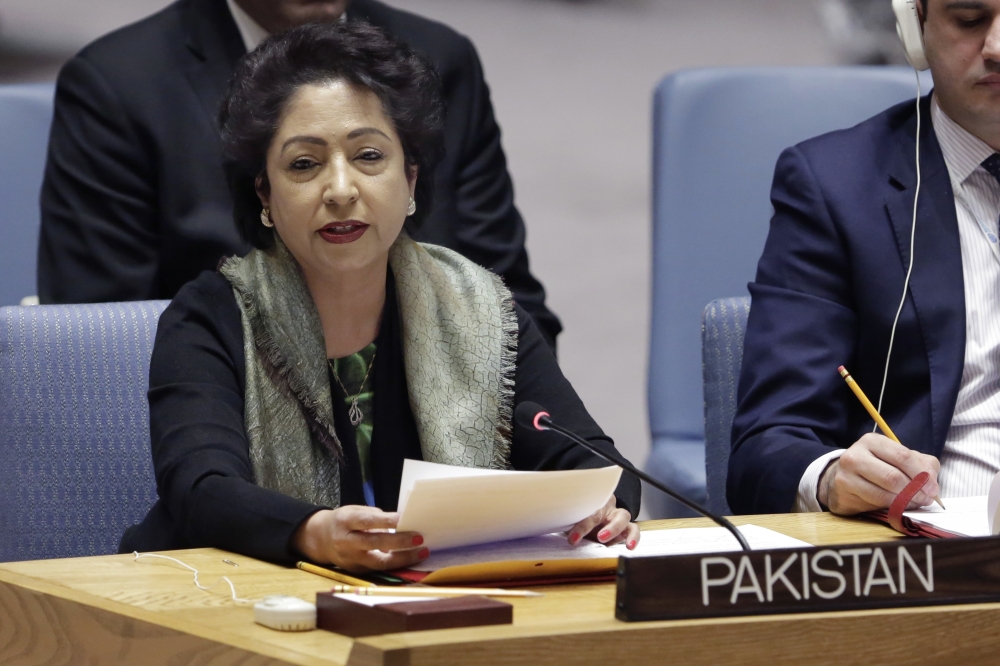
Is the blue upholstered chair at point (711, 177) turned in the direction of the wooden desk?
yes

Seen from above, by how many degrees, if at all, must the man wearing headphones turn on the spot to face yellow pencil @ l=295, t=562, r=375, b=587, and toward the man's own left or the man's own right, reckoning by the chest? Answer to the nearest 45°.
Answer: approximately 45° to the man's own right

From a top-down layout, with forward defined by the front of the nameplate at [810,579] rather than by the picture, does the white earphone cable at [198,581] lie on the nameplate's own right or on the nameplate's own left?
on the nameplate's own right

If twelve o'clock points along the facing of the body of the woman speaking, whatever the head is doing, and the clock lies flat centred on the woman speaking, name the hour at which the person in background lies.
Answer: The person in background is roughly at 5 o'clock from the woman speaking.

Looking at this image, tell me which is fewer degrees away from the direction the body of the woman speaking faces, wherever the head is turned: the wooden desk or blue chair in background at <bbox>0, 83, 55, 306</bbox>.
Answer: the wooden desk

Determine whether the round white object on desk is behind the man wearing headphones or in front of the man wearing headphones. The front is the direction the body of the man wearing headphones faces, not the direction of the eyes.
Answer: in front

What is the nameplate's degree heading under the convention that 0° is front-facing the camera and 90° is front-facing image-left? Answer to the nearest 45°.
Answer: approximately 0°

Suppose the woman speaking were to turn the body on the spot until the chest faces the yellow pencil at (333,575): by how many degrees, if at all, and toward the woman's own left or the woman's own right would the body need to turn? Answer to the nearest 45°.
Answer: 0° — they already face it

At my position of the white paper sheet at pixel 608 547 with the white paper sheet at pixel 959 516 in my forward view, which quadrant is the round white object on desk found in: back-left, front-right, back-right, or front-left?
back-right
